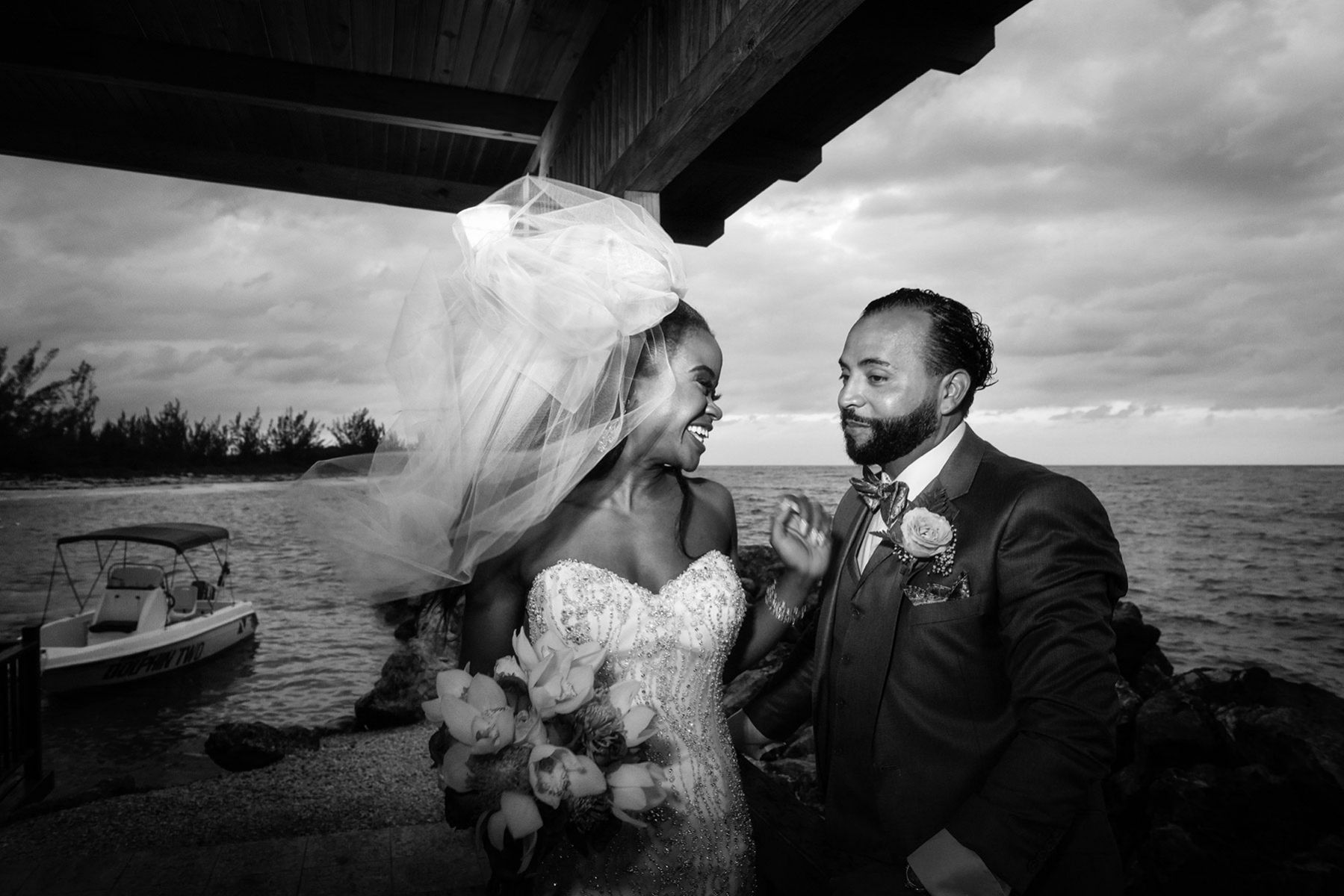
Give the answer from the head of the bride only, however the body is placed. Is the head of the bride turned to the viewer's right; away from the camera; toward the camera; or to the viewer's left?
to the viewer's right

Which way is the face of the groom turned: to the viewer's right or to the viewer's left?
to the viewer's left

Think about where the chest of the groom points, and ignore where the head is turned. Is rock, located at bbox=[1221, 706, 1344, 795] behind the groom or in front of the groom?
behind

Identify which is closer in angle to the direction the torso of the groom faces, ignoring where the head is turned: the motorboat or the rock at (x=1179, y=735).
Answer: the motorboat

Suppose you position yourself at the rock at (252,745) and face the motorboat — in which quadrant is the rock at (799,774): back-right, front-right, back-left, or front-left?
back-right

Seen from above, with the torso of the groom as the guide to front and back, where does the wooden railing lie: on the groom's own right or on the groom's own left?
on the groom's own right

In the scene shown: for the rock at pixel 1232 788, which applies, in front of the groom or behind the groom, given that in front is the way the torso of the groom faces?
behind

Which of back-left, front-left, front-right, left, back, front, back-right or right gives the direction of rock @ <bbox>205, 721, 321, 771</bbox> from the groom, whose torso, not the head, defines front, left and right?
right

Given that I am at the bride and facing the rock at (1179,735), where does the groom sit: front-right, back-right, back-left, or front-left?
front-right

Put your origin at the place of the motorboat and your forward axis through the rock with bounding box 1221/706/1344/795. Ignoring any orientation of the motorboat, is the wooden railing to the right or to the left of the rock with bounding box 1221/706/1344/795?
right

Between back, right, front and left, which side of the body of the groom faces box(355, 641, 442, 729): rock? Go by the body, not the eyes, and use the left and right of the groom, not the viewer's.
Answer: right

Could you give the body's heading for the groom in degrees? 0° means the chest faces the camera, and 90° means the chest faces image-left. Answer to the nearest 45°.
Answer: approximately 45°

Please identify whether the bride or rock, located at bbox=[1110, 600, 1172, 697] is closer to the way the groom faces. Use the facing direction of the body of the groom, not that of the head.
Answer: the bride

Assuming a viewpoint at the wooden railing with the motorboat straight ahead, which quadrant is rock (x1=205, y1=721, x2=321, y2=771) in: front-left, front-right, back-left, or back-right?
front-right
